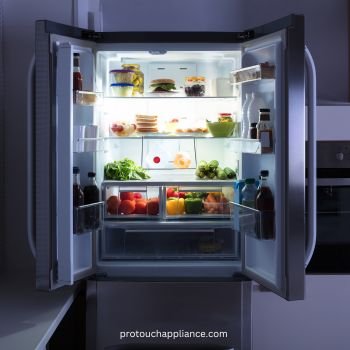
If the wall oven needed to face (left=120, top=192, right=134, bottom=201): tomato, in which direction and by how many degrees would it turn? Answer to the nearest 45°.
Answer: approximately 90° to its right

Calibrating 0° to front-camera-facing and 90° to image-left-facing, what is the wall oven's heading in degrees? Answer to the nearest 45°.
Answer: approximately 0°

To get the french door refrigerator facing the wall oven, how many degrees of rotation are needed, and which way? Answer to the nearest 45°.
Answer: approximately 90° to its left

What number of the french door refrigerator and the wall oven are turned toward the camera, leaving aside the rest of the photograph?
2

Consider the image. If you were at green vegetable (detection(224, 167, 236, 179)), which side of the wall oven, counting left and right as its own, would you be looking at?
right

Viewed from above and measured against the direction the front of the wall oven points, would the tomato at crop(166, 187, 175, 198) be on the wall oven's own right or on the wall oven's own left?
on the wall oven's own right

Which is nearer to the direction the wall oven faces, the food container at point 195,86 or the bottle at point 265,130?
the bottle

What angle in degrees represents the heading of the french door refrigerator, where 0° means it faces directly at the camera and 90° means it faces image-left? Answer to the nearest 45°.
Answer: approximately 0°
